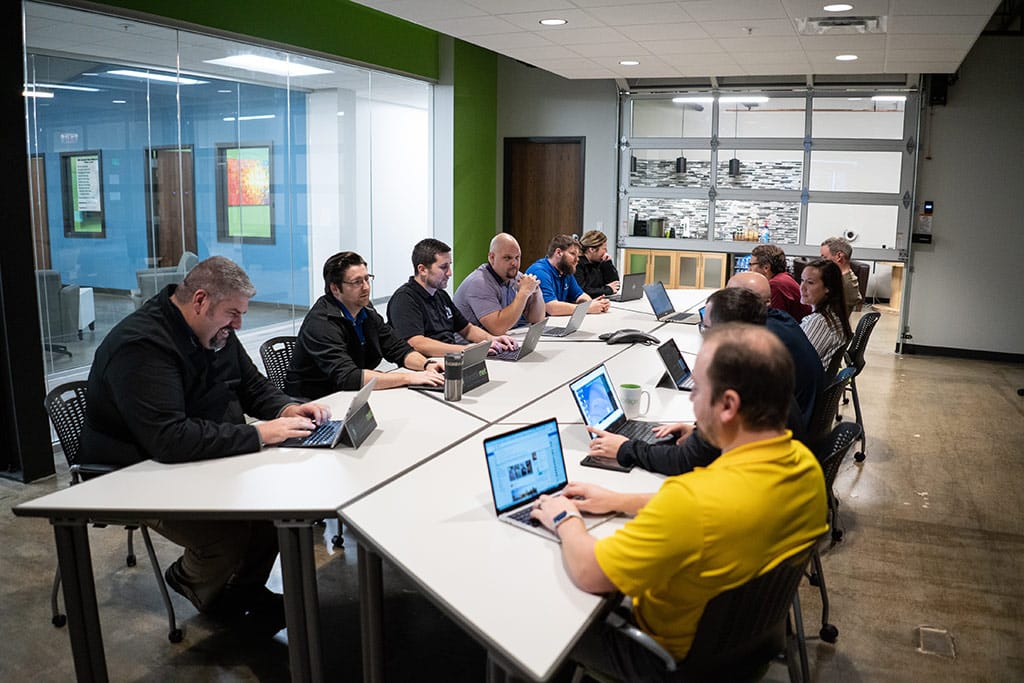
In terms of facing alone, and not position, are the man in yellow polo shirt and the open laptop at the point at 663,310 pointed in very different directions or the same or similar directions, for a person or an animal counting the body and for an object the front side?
very different directions

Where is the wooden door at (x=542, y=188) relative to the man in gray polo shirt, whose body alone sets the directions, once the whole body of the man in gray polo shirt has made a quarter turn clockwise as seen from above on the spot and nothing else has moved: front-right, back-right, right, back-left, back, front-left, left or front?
back-right

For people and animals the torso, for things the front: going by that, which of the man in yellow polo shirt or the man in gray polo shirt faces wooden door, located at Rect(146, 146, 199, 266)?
the man in yellow polo shirt

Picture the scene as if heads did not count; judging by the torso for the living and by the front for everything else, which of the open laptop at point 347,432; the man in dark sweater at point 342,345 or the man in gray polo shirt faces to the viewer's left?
the open laptop

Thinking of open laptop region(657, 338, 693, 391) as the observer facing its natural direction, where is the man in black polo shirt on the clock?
The man in black polo shirt is roughly at 5 o'clock from the open laptop.

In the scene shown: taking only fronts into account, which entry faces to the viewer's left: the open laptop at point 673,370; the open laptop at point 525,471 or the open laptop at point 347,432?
the open laptop at point 347,432

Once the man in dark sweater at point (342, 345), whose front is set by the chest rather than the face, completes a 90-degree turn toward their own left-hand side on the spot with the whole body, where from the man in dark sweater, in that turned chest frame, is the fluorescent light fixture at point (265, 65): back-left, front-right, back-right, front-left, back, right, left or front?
front-left

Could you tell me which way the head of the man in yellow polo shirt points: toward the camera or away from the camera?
away from the camera

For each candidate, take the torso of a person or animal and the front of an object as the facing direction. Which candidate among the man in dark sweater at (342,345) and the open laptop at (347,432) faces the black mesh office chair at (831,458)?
the man in dark sweater

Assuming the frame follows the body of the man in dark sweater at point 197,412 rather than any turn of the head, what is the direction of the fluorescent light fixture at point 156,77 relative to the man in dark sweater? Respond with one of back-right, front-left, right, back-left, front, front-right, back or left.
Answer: back-left

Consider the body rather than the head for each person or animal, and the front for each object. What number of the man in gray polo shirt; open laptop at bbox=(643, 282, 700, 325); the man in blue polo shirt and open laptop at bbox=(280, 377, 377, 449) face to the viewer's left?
1

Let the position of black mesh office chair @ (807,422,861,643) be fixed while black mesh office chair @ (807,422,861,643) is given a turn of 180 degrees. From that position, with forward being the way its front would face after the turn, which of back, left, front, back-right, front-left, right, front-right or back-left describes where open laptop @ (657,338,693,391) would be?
back

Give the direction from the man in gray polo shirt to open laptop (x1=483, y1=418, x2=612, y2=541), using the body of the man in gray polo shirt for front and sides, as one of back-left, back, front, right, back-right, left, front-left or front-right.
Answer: front-right

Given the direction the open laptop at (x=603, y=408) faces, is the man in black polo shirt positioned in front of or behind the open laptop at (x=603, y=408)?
behind

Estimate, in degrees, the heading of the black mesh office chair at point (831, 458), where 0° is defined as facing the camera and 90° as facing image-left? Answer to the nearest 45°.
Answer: approximately 135°

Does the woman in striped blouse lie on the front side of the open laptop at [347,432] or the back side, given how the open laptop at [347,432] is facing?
on the back side
